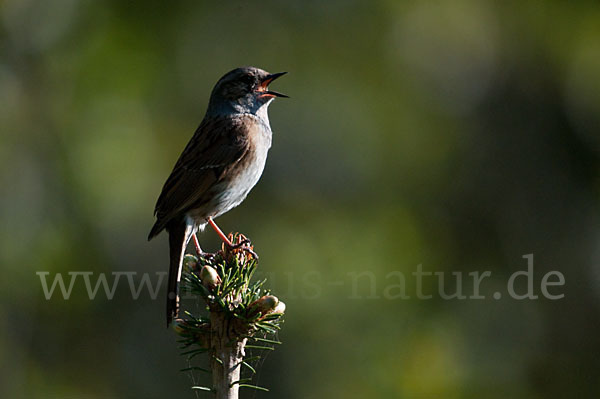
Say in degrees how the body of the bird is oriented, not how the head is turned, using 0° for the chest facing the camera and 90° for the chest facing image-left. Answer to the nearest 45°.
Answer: approximately 270°
